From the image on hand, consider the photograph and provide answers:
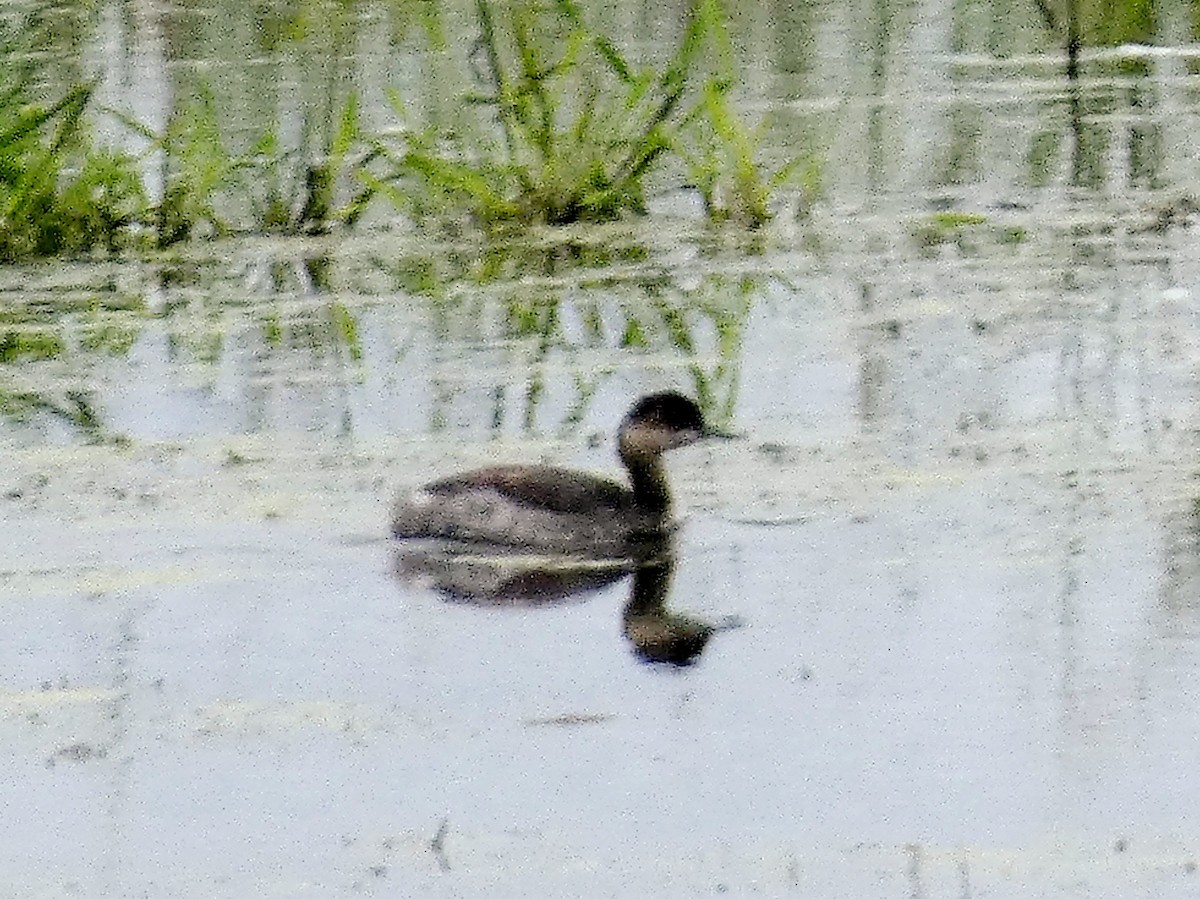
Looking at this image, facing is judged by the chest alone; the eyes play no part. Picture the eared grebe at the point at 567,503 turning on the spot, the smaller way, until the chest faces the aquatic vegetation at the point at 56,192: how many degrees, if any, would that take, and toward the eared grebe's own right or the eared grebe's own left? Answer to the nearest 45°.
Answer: approximately 135° to the eared grebe's own left

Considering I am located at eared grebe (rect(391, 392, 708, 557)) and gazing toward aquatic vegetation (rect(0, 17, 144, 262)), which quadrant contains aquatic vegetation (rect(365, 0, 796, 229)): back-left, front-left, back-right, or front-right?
front-right

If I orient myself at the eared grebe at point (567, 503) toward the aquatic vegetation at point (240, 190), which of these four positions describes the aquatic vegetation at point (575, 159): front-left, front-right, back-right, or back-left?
front-right

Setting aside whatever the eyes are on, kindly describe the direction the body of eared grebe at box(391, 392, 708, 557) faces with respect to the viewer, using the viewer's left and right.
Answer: facing to the right of the viewer

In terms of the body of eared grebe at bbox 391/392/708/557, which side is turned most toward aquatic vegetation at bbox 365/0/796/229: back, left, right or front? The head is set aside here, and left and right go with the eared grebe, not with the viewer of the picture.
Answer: left

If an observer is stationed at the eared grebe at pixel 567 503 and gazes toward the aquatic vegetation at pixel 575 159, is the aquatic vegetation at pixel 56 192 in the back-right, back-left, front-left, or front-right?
front-left

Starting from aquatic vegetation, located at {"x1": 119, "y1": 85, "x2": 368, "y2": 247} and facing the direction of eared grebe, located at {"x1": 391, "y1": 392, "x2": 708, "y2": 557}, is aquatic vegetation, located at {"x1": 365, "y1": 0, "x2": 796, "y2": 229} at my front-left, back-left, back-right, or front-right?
front-left

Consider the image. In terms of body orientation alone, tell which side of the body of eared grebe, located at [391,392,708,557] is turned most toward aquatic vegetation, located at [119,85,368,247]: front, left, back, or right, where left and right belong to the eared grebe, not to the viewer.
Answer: left
